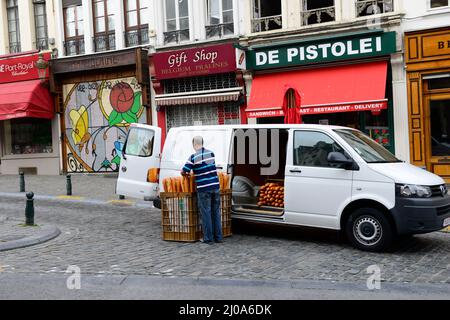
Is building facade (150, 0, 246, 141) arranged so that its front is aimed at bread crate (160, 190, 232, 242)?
yes

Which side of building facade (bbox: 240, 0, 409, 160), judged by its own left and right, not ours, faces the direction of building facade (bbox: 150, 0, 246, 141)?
right

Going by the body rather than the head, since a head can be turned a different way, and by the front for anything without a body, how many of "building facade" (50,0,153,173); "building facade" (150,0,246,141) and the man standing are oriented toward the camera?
2

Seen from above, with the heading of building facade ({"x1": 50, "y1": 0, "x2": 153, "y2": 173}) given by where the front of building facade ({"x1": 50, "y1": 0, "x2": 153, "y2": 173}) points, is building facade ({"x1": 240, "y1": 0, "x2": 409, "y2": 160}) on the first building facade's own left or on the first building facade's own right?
on the first building facade's own left

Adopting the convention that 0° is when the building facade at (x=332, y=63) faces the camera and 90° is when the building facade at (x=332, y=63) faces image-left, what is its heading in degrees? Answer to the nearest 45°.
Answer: approximately 0°

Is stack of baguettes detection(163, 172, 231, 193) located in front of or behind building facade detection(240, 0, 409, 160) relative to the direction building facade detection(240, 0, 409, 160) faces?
in front

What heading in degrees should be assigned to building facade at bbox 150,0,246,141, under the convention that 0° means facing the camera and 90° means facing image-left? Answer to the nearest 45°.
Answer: approximately 0°

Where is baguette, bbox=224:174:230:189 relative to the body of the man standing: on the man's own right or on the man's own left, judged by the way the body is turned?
on the man's own right

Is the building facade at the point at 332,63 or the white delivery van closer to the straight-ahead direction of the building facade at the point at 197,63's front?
the white delivery van
